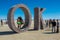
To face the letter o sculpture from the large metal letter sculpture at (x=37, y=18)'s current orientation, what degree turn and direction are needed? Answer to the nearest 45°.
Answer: approximately 90° to its right

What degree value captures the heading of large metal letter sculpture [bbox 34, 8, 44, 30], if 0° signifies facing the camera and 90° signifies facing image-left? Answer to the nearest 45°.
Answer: approximately 315°
